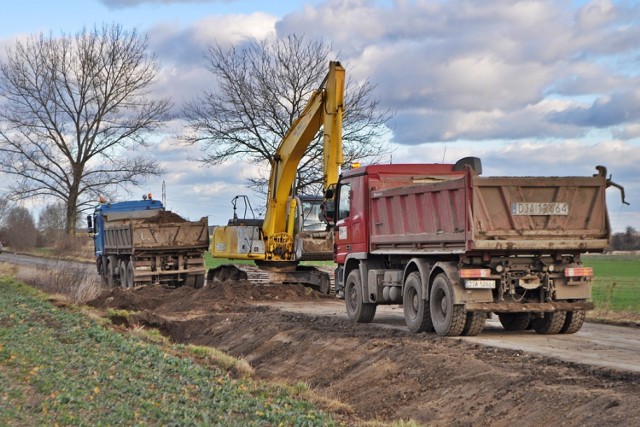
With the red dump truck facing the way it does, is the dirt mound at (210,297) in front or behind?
in front

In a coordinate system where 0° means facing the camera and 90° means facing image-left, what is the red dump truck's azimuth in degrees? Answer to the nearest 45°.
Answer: approximately 135°

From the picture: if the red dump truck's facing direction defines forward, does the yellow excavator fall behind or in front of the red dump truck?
in front

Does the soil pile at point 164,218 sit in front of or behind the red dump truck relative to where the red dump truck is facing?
in front
